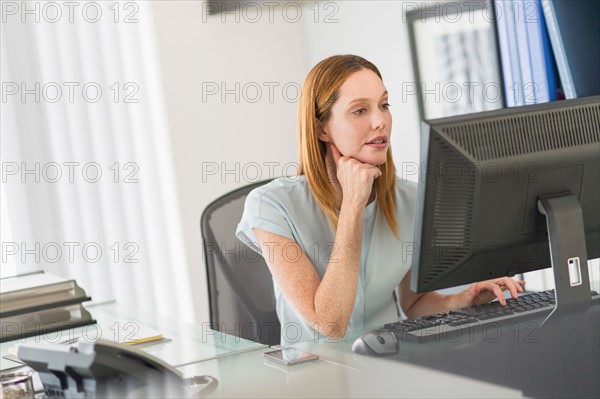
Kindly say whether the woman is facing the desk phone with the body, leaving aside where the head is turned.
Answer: no

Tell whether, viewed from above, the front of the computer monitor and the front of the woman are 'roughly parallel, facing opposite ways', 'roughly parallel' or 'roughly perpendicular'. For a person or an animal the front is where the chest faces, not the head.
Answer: roughly parallel, facing opposite ways

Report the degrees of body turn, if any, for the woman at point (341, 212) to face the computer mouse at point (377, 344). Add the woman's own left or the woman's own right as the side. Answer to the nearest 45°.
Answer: approximately 45° to the woman's own right

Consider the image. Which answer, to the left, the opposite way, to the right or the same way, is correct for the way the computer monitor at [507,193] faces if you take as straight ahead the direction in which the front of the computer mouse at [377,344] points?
the opposite way

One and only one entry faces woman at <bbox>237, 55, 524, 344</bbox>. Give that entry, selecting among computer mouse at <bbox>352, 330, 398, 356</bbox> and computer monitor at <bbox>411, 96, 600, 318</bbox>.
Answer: the computer monitor

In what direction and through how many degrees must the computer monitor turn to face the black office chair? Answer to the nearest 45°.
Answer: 0° — it already faces it

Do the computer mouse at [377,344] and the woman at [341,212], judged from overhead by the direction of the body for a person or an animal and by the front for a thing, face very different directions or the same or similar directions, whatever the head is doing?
same or similar directions

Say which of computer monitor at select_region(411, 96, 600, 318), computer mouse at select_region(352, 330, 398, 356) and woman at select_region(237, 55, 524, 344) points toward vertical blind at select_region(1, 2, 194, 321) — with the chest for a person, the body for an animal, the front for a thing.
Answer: the computer monitor

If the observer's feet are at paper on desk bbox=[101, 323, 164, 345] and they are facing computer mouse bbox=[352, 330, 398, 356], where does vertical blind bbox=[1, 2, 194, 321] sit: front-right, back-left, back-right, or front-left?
back-left

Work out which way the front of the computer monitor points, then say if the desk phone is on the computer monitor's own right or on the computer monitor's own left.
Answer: on the computer monitor's own left

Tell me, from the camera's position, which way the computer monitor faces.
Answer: facing away from the viewer and to the left of the viewer

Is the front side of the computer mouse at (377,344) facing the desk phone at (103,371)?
no

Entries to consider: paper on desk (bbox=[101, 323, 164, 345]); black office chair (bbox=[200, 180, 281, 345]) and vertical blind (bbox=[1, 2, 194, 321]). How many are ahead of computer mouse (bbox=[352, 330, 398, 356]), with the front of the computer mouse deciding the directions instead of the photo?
0

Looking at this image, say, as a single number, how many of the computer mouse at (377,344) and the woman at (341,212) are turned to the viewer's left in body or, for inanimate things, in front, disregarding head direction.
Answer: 0

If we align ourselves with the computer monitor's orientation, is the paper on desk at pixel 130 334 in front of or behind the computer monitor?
in front

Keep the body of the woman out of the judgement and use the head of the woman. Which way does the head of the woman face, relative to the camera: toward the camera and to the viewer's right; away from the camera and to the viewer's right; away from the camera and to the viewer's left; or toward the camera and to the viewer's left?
toward the camera and to the viewer's right

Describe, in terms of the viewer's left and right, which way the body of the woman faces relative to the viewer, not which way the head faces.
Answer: facing the viewer and to the right of the viewer
